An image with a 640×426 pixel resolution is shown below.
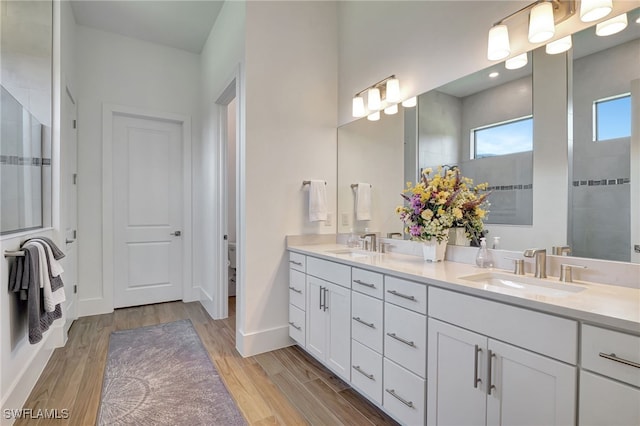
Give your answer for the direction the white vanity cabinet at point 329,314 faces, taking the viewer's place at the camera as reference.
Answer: facing the viewer and to the left of the viewer

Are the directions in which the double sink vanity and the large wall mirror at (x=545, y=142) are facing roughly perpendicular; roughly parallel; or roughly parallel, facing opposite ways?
roughly parallel

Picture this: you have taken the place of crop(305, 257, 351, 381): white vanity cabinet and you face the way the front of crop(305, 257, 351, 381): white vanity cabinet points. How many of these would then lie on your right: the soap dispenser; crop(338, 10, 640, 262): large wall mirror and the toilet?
1

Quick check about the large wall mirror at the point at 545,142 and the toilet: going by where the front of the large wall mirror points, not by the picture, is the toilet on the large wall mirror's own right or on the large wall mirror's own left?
on the large wall mirror's own right

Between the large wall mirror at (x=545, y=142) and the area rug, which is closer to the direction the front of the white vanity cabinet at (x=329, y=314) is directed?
the area rug

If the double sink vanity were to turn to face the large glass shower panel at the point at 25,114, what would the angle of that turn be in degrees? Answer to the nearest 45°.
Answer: approximately 45° to its right

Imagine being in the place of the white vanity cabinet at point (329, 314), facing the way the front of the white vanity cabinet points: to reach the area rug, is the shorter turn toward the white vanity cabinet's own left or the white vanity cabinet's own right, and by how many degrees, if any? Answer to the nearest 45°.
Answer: approximately 45° to the white vanity cabinet's own right

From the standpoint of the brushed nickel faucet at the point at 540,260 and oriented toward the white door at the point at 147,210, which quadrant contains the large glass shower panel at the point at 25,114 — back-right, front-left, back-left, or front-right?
front-left
